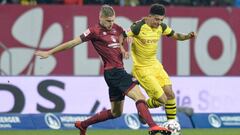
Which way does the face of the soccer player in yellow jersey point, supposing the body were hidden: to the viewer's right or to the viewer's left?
to the viewer's left

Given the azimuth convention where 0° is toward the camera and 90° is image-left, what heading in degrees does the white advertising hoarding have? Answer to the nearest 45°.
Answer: approximately 0°
